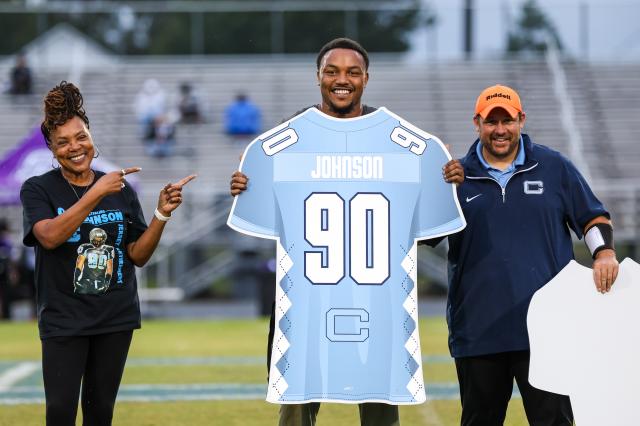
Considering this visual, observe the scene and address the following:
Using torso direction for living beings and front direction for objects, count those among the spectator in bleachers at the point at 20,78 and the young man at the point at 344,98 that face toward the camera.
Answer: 2

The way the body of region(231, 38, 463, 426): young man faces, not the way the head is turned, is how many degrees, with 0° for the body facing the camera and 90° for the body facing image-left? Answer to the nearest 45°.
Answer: approximately 0°

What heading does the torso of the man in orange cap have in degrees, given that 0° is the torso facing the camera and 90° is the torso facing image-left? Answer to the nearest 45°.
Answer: approximately 0°

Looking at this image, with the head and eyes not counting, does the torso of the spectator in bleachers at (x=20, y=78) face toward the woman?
yes

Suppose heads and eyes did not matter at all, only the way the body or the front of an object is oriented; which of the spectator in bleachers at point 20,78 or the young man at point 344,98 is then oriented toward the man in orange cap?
the spectator in bleachers

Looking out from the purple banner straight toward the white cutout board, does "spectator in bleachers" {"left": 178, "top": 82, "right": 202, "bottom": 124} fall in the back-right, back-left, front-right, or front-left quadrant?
back-left

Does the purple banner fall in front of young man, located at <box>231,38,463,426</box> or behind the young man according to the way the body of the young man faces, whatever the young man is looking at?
behind

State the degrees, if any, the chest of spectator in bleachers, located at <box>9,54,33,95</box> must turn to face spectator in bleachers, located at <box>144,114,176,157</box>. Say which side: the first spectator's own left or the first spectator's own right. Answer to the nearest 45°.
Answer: approximately 45° to the first spectator's own left

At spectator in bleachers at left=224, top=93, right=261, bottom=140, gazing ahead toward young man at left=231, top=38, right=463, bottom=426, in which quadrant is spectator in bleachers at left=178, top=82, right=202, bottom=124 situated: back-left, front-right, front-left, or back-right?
back-right

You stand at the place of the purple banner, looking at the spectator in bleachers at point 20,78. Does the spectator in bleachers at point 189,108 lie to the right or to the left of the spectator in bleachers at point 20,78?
right

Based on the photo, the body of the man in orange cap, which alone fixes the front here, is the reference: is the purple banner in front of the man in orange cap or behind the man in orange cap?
behind
